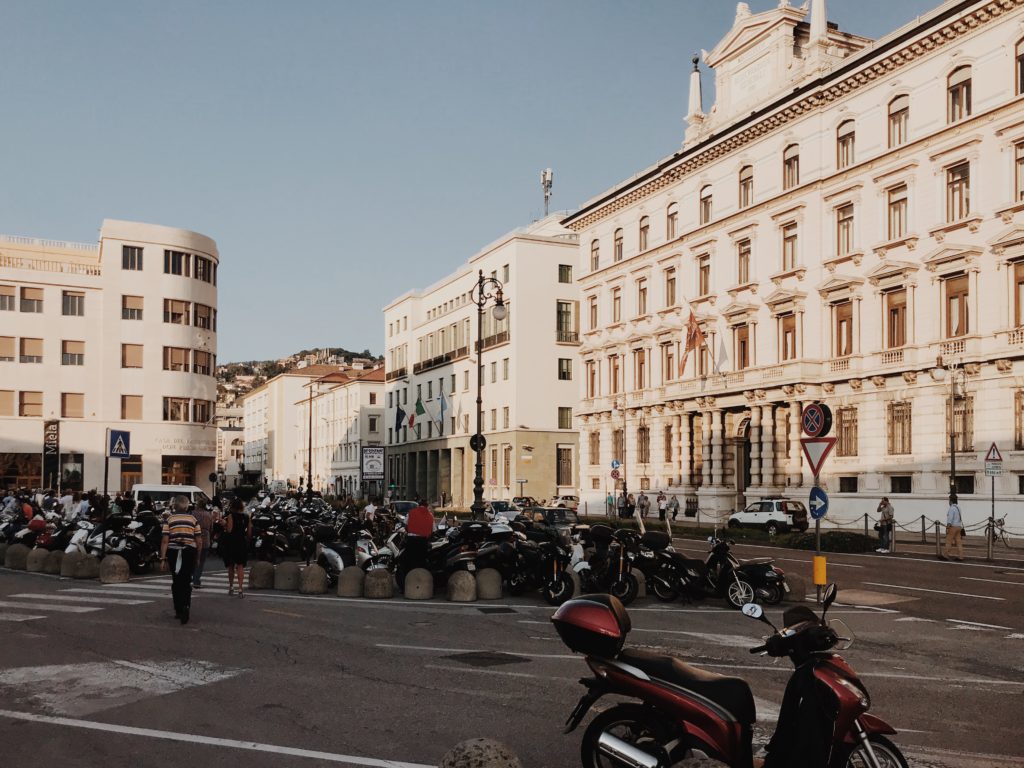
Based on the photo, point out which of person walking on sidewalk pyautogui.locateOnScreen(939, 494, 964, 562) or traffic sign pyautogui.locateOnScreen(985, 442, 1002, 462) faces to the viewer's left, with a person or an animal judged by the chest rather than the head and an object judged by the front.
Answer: the person walking on sidewalk

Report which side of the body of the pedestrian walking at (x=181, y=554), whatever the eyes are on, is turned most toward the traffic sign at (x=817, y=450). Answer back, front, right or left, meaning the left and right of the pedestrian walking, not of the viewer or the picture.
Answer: right

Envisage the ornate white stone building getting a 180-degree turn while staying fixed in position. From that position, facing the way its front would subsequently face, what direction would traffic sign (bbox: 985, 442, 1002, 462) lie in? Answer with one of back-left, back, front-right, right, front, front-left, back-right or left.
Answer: back-right

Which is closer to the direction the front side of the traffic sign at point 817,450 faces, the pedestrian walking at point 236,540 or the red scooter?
the red scooter

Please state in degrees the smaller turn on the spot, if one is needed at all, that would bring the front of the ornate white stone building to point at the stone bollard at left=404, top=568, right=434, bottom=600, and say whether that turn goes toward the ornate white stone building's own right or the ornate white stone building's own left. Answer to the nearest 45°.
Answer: approximately 45° to the ornate white stone building's own left

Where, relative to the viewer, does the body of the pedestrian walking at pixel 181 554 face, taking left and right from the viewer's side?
facing away from the viewer

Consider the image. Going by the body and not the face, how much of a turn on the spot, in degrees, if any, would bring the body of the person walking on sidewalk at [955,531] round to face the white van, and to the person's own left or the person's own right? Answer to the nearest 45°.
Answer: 0° — they already face it
